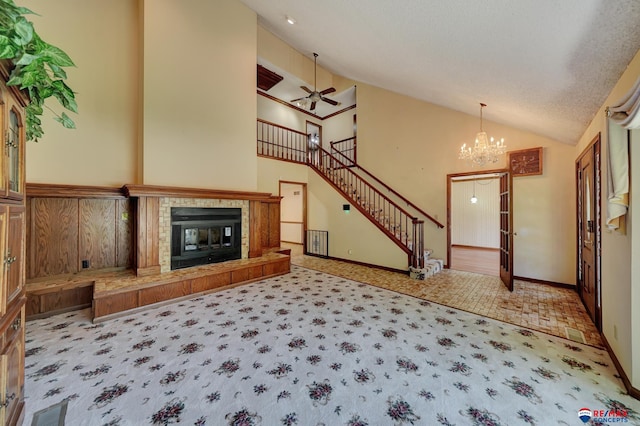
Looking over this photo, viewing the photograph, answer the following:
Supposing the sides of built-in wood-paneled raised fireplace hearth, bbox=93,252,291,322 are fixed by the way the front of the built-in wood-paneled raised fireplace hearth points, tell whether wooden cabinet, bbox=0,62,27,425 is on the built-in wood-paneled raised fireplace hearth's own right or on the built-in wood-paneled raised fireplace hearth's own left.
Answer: on the built-in wood-paneled raised fireplace hearth's own right

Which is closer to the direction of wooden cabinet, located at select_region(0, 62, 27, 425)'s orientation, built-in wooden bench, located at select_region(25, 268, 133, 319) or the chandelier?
the chandelier

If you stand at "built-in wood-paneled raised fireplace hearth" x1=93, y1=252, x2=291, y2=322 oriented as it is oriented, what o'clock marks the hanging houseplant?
The hanging houseplant is roughly at 2 o'clock from the built-in wood-paneled raised fireplace hearth.

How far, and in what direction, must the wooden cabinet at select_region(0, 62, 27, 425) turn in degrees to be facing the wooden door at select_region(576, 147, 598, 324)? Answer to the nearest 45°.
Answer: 0° — it already faces it

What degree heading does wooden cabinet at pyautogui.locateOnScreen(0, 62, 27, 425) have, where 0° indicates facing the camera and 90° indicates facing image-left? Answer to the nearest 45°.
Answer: approximately 315°

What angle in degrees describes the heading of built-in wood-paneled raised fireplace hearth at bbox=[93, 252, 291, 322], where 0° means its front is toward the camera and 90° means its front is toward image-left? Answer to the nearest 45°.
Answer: approximately 315°
